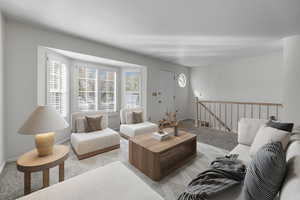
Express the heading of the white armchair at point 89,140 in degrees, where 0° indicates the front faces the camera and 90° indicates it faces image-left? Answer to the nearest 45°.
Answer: approximately 315°

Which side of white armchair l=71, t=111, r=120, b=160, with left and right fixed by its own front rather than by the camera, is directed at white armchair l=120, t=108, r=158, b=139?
left

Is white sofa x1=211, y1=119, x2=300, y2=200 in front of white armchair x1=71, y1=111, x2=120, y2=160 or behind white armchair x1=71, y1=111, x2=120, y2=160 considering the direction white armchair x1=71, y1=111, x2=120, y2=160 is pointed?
in front

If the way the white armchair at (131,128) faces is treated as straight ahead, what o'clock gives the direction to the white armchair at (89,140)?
the white armchair at (89,140) is roughly at 3 o'clock from the white armchair at (131,128).

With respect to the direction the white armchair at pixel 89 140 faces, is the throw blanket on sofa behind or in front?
in front

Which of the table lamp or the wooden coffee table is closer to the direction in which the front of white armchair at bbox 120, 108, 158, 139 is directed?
the wooden coffee table

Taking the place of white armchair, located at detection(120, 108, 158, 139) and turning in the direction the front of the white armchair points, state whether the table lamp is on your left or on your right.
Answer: on your right

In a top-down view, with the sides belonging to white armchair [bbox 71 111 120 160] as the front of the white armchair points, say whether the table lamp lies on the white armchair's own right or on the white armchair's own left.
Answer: on the white armchair's own right

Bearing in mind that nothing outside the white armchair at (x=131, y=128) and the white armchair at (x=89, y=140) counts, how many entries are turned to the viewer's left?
0

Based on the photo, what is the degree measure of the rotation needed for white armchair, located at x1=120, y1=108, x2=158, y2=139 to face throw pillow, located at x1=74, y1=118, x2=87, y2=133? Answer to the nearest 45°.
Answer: approximately 90° to its right
